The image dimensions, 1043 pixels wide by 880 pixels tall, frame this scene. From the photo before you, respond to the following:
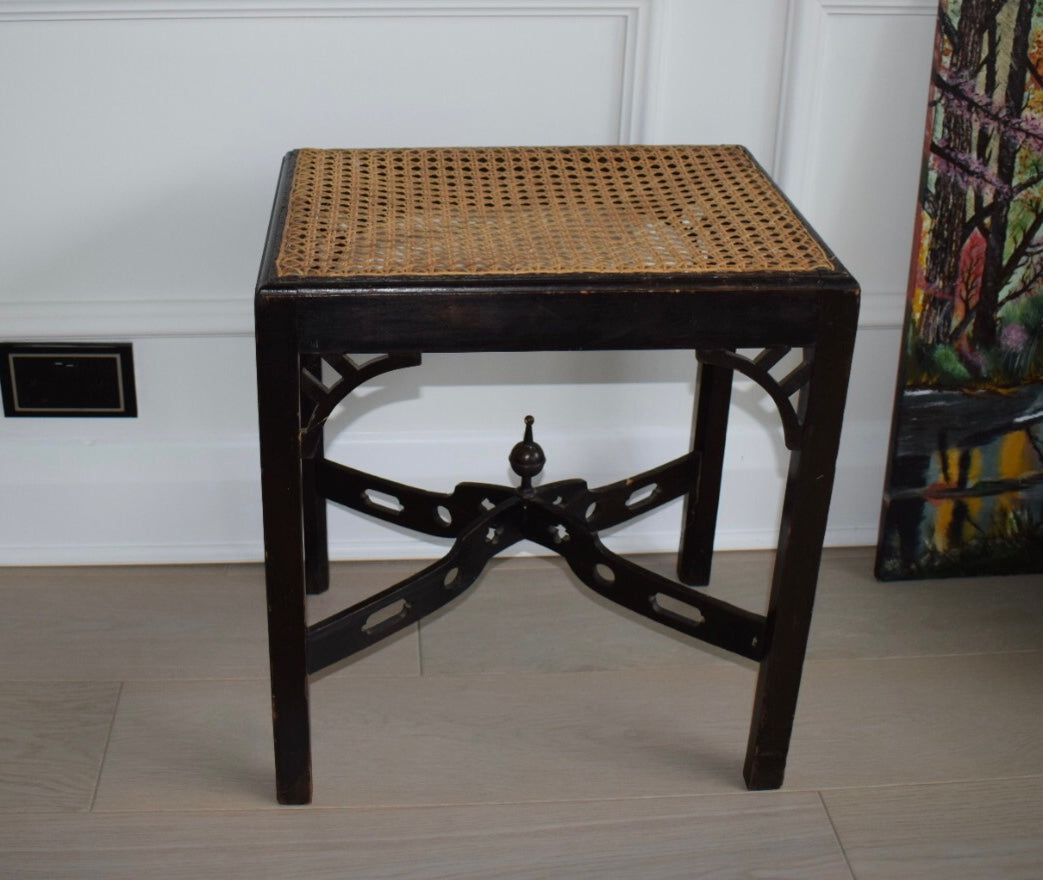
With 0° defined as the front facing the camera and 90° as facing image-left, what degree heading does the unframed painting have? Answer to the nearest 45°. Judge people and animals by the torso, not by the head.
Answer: approximately 0°

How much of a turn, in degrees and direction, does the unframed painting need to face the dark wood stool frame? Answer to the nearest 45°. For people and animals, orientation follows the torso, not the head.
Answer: approximately 45° to its right
